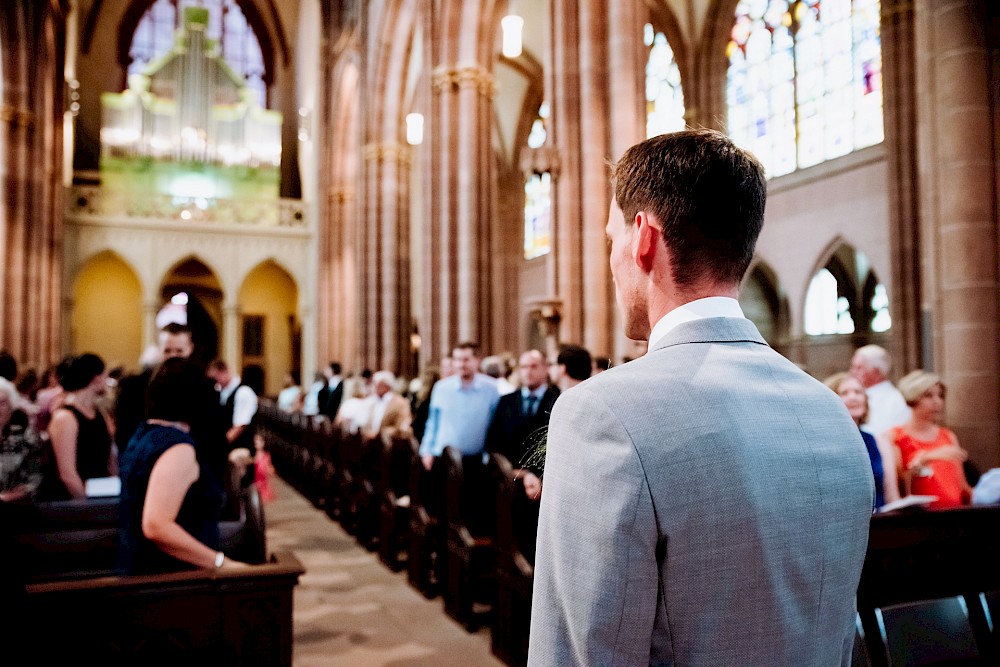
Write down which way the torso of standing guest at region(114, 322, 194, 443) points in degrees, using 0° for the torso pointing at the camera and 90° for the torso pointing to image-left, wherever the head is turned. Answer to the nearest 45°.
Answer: approximately 0°

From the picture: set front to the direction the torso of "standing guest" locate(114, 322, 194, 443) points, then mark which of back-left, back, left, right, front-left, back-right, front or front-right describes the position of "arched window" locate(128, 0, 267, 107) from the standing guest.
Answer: back

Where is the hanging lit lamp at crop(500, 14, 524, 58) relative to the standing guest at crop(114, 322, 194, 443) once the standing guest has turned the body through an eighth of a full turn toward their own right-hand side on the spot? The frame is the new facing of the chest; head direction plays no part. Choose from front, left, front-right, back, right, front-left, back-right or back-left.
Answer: back

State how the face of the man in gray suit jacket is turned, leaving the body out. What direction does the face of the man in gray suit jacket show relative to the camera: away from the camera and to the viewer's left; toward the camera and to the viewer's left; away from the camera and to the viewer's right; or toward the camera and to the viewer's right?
away from the camera and to the viewer's left

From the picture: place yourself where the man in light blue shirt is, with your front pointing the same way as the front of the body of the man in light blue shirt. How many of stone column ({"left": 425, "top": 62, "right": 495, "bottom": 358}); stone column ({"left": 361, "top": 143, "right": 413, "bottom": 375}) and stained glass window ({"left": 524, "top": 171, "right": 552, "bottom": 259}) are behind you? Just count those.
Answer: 3
